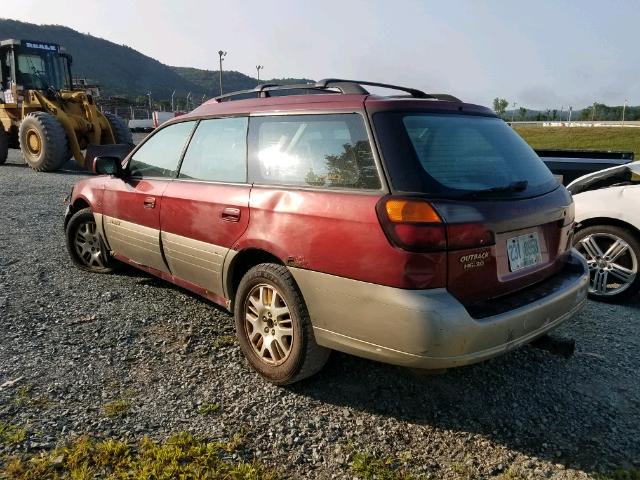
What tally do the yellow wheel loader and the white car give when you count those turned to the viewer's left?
1

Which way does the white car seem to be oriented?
to the viewer's left

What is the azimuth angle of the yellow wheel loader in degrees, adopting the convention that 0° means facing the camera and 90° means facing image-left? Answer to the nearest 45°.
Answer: approximately 315°

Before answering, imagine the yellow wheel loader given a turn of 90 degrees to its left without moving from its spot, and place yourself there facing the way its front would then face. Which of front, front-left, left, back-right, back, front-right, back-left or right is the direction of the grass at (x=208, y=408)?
back-right

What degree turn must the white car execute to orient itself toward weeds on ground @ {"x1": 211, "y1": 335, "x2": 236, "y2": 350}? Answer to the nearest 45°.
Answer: approximately 45° to its left

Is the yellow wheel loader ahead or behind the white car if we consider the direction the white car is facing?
ahead

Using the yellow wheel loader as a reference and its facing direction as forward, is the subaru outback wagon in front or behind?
in front

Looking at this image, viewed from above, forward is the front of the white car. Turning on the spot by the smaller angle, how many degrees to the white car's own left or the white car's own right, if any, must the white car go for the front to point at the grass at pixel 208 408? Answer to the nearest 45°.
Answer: approximately 45° to the white car's own left

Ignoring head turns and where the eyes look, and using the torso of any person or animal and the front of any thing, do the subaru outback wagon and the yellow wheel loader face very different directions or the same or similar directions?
very different directions

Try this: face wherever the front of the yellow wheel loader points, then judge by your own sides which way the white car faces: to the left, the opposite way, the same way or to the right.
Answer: the opposite way

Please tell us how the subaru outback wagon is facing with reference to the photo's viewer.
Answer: facing away from the viewer and to the left of the viewer
